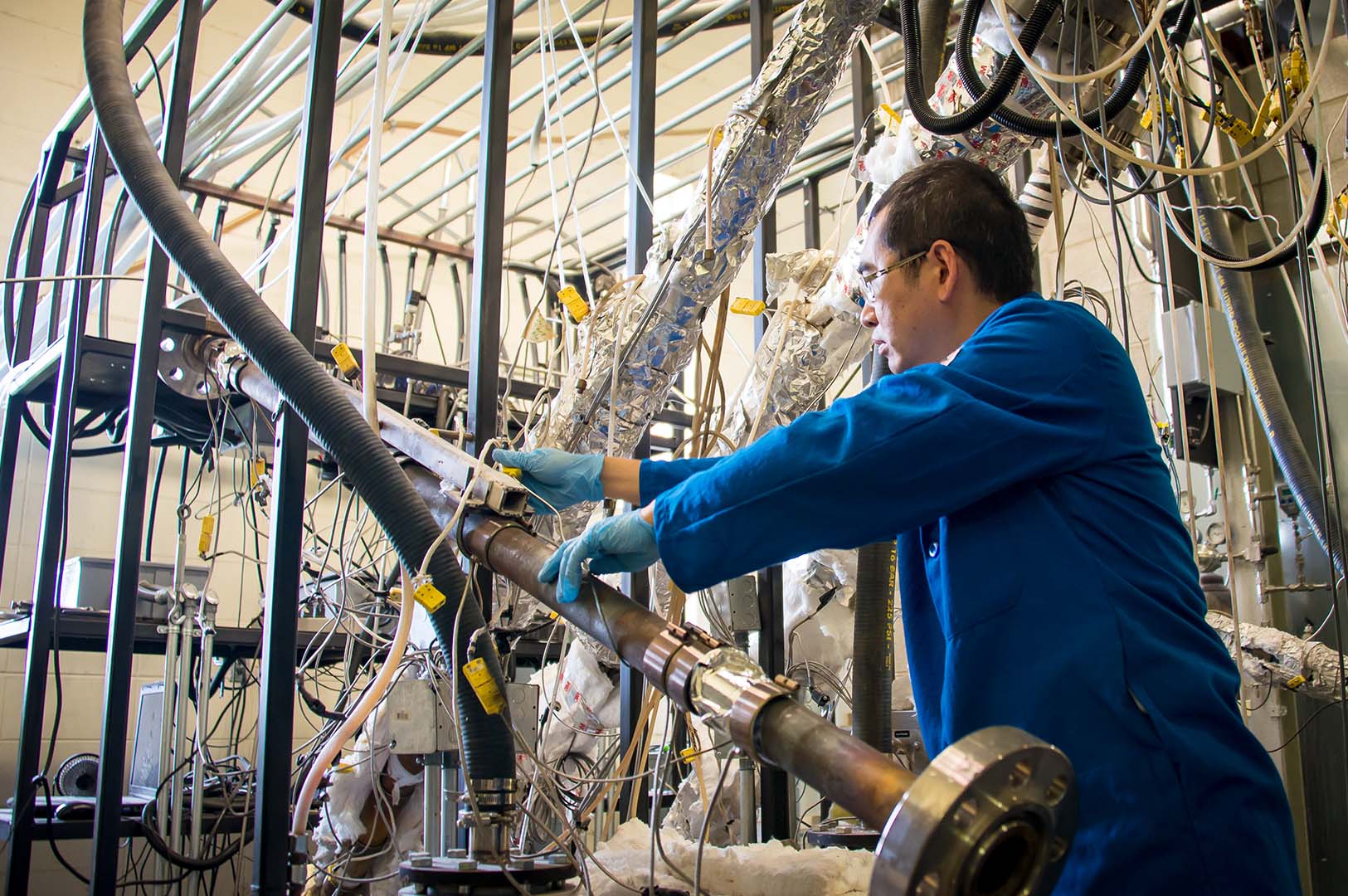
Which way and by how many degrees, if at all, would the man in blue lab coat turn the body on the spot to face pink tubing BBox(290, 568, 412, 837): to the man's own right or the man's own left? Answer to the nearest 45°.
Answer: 0° — they already face it

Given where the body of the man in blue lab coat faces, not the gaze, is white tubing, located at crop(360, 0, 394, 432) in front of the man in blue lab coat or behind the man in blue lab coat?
in front

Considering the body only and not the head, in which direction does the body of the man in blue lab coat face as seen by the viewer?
to the viewer's left

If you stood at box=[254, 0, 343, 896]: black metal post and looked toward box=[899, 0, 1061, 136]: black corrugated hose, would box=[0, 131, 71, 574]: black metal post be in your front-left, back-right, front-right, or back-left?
back-left

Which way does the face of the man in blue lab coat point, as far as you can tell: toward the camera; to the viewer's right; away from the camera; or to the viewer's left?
to the viewer's left

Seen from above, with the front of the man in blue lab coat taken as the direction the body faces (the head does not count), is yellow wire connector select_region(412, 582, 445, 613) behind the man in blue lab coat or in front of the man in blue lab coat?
in front

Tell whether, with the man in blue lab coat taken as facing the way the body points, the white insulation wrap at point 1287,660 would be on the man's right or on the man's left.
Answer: on the man's right
